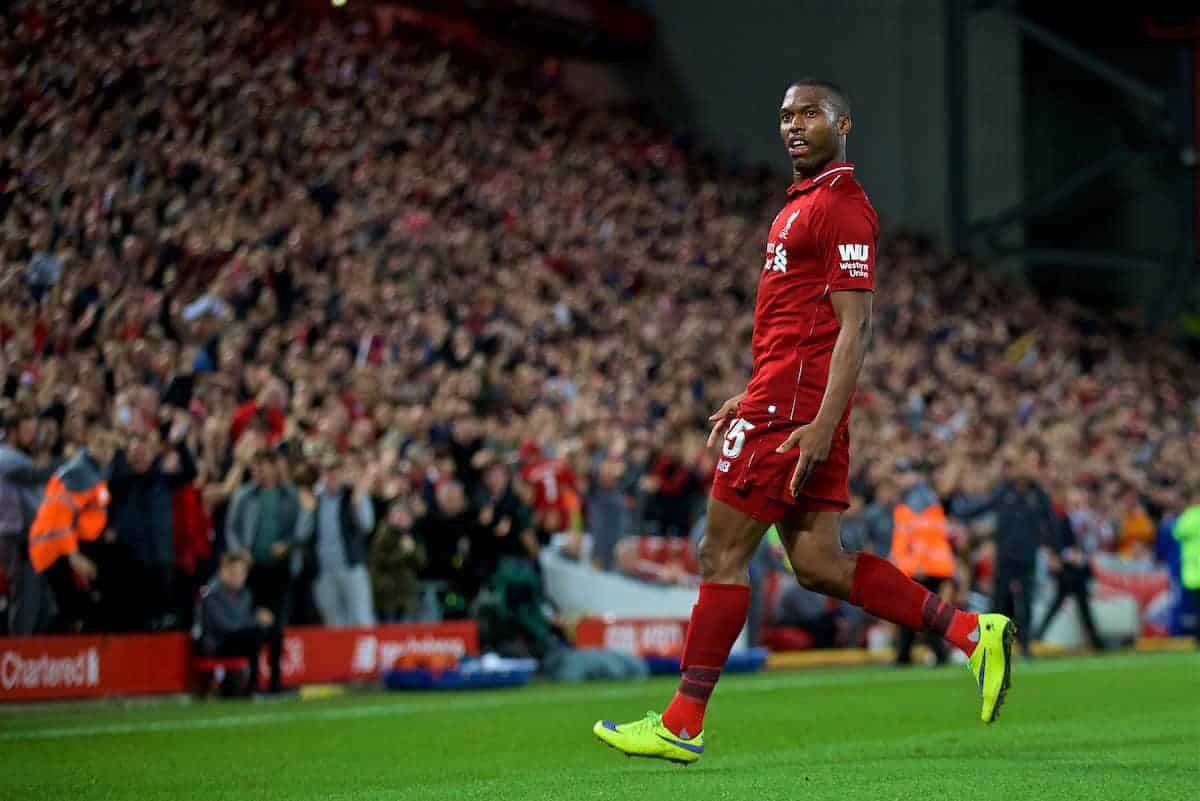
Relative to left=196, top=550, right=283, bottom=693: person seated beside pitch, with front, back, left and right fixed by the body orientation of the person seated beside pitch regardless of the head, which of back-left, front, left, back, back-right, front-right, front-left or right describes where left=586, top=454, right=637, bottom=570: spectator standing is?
left

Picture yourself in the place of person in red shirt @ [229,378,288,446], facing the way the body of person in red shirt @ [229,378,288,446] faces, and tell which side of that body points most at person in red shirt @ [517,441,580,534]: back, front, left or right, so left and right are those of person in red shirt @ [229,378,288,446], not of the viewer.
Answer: left

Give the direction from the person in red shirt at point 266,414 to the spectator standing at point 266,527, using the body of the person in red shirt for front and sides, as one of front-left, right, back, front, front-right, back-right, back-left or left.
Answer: front-right

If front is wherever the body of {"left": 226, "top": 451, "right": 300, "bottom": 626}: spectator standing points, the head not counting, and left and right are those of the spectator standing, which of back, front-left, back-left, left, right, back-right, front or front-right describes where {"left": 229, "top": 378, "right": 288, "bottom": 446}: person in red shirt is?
back

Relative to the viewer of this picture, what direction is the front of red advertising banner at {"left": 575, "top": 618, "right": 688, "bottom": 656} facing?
facing the viewer

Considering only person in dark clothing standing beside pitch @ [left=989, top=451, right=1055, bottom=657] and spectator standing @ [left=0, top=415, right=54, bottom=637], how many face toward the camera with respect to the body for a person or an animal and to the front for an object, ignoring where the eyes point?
1

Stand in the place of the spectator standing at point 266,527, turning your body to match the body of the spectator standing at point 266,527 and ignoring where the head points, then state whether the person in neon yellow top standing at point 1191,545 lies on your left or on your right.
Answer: on your left

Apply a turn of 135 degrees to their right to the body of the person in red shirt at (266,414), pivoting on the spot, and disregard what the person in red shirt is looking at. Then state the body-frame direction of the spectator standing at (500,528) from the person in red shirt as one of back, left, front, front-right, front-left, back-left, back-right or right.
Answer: back

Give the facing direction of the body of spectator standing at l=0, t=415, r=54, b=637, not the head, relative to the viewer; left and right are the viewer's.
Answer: facing to the right of the viewer

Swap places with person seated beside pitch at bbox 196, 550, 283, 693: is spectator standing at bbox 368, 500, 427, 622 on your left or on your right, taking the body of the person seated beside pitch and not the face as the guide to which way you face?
on your left

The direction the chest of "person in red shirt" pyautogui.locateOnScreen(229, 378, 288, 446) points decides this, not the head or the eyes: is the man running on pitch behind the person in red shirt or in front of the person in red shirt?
in front
